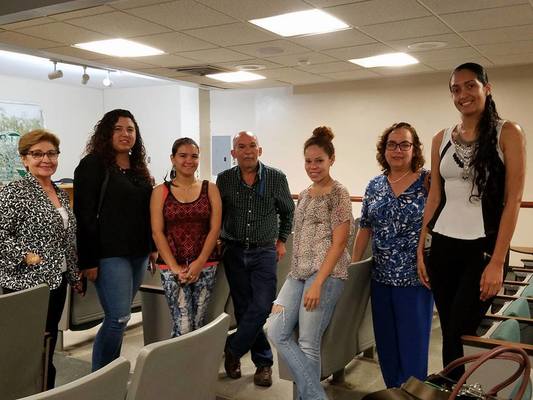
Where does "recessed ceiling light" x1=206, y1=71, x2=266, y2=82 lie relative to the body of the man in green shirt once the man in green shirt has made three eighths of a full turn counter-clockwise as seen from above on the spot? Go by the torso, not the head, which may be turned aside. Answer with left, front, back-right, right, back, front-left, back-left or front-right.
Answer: front-left

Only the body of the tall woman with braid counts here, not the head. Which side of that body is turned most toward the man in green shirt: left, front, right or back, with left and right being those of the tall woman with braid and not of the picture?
right

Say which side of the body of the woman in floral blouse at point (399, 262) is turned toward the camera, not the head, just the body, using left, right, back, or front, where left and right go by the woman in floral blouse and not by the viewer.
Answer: front

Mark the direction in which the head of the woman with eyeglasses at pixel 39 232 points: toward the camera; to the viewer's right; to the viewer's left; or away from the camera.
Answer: toward the camera

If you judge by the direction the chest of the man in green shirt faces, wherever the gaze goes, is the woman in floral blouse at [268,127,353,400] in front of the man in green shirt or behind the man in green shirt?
in front

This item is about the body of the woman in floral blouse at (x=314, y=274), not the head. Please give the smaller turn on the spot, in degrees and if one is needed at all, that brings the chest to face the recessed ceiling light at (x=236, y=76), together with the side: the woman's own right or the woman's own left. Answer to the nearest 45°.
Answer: approximately 135° to the woman's own right

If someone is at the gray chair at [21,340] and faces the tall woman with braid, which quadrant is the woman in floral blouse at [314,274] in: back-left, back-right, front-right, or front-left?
front-left

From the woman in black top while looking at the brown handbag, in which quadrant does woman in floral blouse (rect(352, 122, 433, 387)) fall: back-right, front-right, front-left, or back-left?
front-left

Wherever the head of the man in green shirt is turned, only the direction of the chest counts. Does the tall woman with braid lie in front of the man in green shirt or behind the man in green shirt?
in front

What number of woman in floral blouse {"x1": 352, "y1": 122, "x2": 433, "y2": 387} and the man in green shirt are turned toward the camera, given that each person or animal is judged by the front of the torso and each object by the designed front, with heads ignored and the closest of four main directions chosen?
2

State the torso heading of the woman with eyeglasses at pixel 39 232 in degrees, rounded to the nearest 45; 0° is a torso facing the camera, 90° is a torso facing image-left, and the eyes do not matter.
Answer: approximately 315°

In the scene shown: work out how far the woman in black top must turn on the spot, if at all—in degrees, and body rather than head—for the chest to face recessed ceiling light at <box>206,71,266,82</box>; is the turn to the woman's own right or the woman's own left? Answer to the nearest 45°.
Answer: approximately 135° to the woman's own left

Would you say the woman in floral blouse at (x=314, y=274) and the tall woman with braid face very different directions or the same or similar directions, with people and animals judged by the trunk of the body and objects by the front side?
same or similar directions

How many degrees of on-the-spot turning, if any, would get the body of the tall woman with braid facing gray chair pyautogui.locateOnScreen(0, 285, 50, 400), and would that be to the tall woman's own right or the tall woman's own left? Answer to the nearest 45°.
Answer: approximately 45° to the tall woman's own right

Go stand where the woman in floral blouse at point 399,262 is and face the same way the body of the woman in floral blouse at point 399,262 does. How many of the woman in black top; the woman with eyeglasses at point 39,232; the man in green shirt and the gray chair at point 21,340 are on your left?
0

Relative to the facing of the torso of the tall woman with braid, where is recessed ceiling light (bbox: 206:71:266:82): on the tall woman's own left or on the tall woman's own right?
on the tall woman's own right

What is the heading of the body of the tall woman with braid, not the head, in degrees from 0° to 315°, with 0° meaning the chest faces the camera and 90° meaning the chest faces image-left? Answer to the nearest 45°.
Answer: approximately 45°

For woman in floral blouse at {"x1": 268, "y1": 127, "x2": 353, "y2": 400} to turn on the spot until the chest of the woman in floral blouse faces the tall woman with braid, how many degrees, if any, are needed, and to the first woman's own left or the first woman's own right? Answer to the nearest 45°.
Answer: approximately 90° to the first woman's own left
